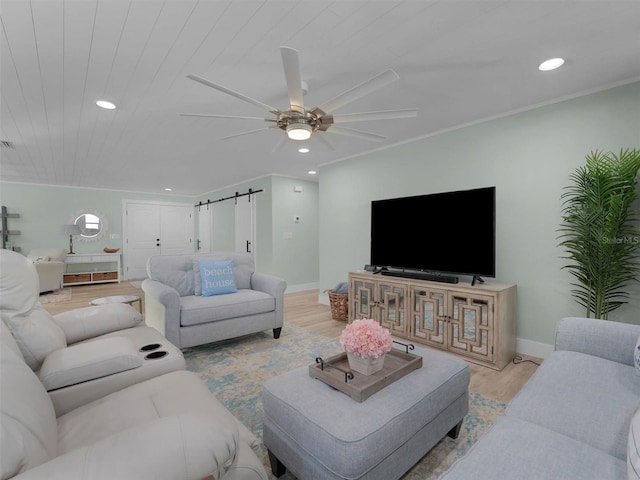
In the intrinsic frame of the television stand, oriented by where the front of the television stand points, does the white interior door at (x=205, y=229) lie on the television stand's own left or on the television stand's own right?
on the television stand's own right

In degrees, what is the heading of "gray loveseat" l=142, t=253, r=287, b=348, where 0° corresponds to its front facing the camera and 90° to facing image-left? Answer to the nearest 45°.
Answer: approximately 315°

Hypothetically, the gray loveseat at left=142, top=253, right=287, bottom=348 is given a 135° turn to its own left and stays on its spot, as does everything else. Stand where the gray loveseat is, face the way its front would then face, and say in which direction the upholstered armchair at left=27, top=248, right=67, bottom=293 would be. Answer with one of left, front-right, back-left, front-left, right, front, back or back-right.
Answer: front-left

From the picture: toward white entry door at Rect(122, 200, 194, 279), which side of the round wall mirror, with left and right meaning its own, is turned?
left

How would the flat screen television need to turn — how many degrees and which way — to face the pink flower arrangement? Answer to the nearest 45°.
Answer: approximately 45° to its left

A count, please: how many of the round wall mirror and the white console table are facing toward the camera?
2
